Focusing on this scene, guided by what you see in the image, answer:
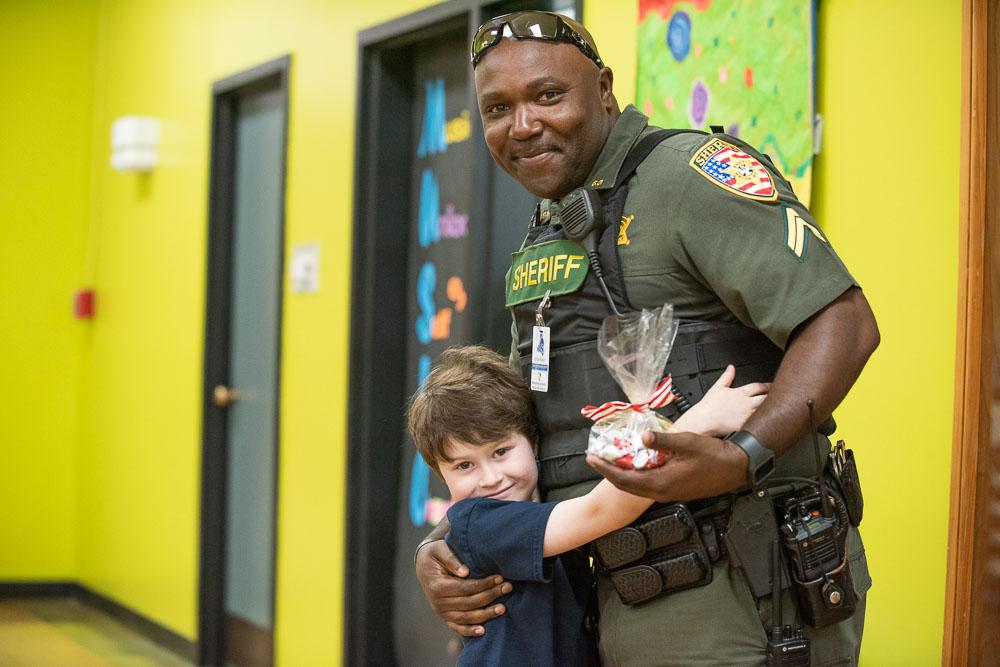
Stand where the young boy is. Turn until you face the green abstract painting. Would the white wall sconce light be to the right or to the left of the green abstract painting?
left

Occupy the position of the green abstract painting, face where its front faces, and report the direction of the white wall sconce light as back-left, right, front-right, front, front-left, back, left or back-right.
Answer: right

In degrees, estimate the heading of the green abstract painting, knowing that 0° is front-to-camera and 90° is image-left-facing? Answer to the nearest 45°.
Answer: approximately 45°

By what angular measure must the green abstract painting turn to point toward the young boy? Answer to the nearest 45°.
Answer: approximately 45° to its left

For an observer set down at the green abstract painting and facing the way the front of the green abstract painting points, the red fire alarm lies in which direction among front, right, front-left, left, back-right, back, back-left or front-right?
right

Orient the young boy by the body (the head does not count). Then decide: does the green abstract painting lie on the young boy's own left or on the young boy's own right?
on the young boy's own left

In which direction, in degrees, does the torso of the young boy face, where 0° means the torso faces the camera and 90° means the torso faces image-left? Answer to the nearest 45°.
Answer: approximately 270°
